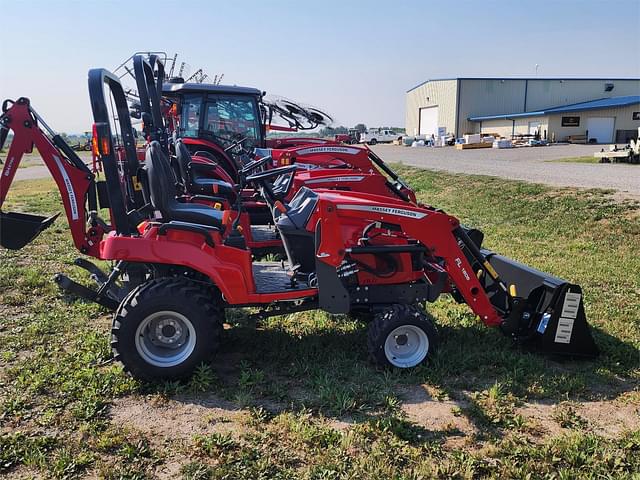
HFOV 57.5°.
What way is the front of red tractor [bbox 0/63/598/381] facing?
to the viewer's right
